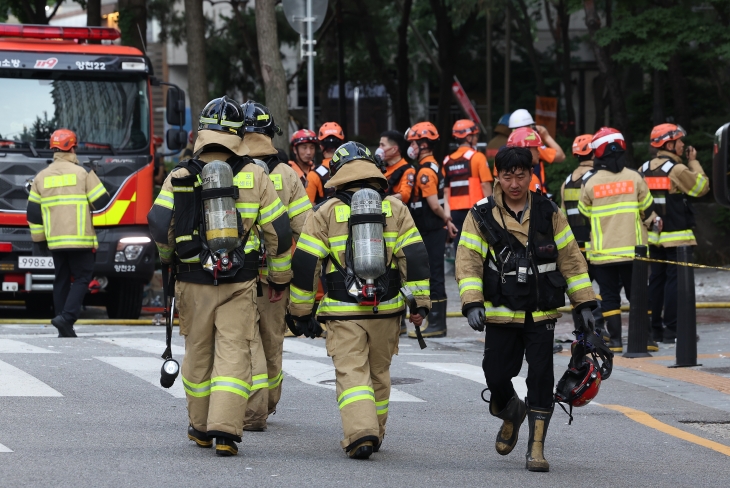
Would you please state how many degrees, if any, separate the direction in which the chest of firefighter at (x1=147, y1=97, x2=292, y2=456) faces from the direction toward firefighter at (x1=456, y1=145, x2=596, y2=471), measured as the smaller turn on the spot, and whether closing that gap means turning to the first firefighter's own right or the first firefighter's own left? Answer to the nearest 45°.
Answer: approximately 90° to the first firefighter's own right

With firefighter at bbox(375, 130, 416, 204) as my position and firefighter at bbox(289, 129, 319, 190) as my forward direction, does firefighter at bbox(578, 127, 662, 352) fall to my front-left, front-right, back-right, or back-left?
back-left

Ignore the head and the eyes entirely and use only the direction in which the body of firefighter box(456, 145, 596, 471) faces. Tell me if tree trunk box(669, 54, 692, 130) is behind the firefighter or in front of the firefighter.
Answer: behind

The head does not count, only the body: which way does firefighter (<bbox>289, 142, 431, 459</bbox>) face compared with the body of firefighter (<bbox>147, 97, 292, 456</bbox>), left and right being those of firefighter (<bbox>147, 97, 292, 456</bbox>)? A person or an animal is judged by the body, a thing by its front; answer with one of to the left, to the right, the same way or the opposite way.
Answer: the same way

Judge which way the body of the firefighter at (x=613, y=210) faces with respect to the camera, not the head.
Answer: away from the camera

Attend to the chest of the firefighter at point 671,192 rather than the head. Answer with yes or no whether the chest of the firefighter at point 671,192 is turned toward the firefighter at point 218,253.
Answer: no

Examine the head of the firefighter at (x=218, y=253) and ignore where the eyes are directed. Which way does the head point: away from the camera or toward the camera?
away from the camera

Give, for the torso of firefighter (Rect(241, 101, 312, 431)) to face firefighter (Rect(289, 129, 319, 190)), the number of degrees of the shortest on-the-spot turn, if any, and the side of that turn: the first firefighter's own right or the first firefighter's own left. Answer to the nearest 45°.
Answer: approximately 45° to the first firefighter's own left

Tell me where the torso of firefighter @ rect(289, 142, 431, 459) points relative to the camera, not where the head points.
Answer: away from the camera

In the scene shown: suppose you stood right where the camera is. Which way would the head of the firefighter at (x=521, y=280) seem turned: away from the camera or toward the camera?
toward the camera

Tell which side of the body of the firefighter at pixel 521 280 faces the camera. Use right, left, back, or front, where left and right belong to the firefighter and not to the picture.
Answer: front

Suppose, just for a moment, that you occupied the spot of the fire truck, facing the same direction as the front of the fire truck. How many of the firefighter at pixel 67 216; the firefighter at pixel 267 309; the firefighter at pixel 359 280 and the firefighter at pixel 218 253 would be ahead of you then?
4

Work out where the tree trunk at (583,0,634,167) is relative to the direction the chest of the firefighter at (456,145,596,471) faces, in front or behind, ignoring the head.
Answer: behind

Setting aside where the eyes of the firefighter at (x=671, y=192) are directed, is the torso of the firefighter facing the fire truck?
no

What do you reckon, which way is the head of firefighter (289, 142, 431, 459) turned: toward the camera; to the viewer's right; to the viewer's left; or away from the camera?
away from the camera
